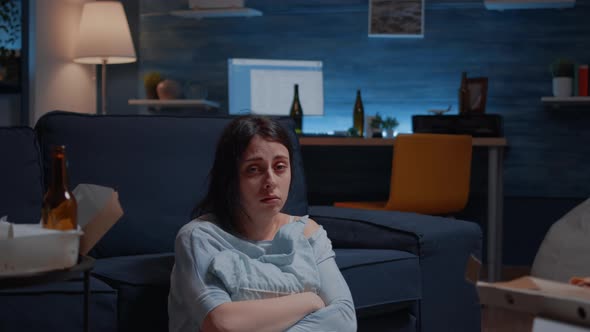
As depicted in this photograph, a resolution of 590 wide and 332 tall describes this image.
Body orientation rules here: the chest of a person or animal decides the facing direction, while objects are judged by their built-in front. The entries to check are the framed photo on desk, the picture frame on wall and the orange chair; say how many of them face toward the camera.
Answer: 2

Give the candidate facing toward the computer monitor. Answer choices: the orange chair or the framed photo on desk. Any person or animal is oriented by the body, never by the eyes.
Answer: the orange chair

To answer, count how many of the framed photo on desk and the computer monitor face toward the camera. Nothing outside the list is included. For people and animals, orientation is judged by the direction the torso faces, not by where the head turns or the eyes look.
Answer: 2

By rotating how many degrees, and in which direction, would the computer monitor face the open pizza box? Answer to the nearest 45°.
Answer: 0° — it already faces it

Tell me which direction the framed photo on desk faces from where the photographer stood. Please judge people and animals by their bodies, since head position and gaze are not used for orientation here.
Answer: facing the viewer

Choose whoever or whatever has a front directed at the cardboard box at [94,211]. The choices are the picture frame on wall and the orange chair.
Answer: the picture frame on wall

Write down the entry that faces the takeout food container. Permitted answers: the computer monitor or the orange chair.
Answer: the computer monitor

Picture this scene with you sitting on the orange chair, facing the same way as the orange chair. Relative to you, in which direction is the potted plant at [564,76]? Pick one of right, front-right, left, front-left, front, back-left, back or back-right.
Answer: right

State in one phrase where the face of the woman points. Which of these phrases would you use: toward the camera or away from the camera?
toward the camera

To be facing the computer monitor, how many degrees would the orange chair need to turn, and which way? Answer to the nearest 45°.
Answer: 0° — it already faces it

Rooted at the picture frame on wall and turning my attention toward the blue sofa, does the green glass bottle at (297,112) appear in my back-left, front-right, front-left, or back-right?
front-right

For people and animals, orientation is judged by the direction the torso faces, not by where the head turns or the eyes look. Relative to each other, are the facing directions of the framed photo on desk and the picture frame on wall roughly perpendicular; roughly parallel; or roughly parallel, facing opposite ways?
roughly parallel

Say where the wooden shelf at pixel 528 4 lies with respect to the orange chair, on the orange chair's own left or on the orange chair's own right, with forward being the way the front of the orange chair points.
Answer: on the orange chair's own right

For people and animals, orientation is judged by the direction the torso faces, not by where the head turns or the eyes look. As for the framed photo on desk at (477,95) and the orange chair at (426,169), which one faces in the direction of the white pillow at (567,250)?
the framed photo on desk

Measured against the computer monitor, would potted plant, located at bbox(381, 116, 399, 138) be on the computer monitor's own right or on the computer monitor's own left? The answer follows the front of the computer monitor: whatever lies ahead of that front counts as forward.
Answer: on the computer monitor's own left

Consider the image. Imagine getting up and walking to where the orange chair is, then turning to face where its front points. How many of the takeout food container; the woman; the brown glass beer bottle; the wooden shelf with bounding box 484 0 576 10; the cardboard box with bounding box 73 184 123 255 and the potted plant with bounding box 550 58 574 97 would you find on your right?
2

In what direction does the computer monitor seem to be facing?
toward the camera
